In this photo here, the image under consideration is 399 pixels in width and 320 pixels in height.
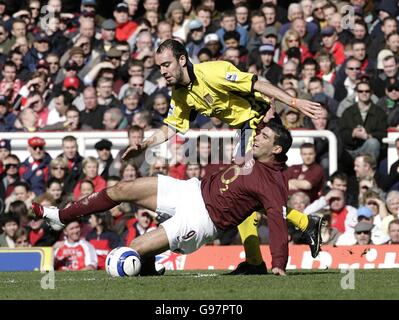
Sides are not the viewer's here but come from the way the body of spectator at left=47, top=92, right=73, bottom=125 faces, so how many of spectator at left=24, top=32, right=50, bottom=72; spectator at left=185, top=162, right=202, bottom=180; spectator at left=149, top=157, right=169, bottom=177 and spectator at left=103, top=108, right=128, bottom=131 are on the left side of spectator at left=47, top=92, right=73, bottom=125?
3

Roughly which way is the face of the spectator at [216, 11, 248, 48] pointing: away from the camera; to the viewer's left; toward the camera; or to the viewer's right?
toward the camera

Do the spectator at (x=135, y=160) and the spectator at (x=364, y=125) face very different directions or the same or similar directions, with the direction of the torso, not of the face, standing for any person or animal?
same or similar directions

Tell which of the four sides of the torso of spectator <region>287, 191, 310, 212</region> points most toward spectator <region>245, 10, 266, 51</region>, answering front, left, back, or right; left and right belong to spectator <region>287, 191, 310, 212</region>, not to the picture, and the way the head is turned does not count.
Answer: back

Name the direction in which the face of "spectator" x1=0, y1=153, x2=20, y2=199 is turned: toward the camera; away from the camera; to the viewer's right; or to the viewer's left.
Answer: toward the camera

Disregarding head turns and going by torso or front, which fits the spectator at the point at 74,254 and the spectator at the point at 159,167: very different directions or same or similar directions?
same or similar directions

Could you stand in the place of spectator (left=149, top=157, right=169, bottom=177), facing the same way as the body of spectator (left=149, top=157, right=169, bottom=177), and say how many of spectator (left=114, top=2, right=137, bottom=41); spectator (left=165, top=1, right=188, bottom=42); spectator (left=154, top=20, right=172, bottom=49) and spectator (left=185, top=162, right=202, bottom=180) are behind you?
3

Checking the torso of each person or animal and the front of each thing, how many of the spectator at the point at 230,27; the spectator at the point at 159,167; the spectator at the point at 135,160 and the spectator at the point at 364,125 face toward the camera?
4

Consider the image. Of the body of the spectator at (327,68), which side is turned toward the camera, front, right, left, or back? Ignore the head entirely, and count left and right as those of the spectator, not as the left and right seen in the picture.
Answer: front

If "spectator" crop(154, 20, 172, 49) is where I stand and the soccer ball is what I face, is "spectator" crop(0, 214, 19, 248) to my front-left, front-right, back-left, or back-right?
front-right

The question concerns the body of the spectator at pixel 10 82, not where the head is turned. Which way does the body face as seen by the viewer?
toward the camera

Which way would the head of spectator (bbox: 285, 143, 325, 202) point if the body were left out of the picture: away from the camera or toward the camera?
toward the camera

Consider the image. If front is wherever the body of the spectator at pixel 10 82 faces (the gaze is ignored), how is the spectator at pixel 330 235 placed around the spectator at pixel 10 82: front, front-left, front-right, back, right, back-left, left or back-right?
front-left

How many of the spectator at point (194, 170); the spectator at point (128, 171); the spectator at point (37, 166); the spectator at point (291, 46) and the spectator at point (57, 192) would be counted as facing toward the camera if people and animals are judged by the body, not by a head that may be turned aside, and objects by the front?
5

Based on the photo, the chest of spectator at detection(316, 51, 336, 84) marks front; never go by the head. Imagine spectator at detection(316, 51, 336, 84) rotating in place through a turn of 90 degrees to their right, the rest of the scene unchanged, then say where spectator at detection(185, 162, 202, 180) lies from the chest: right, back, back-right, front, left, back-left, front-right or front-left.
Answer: front-left

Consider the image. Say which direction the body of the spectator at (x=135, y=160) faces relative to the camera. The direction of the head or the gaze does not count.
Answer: toward the camera

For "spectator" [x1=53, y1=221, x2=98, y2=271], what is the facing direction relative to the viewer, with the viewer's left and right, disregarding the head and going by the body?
facing the viewer

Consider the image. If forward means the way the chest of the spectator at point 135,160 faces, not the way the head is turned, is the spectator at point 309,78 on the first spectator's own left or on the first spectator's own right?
on the first spectator's own left
